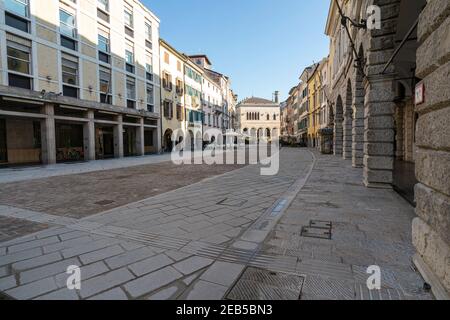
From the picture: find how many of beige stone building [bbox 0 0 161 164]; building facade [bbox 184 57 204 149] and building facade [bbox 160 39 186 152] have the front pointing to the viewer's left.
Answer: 0

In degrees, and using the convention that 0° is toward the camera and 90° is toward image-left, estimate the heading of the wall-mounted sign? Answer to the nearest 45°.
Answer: approximately 45°

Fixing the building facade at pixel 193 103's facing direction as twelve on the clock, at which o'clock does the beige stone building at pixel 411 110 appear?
The beige stone building is roughly at 1 o'clock from the building facade.

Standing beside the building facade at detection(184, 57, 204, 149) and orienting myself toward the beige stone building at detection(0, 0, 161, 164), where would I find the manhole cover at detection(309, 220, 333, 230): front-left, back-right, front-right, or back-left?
front-left

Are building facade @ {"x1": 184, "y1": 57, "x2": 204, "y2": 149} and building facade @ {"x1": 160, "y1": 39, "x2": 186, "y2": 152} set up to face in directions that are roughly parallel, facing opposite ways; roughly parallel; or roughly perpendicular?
roughly parallel

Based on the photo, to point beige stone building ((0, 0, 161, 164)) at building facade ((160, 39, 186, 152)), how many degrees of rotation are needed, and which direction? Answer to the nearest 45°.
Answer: approximately 90° to its left

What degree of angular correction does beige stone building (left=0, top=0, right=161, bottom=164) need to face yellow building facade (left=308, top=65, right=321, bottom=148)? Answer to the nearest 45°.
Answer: approximately 45° to its left

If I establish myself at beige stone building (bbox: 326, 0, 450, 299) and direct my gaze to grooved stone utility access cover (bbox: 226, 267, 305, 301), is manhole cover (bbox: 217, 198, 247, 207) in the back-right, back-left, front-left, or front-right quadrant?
front-right

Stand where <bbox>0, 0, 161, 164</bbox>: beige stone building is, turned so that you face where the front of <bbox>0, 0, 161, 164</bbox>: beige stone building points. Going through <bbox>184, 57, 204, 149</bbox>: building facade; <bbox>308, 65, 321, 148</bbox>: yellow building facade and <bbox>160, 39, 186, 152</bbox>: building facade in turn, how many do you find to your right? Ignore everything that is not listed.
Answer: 0

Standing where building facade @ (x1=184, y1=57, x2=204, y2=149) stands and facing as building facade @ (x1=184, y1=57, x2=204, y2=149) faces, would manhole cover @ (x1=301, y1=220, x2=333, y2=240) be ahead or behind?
ahead

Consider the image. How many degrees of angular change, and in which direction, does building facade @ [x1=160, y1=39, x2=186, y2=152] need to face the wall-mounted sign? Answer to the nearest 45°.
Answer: approximately 45° to its right

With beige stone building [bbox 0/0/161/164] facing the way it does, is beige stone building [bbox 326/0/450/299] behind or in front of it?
in front

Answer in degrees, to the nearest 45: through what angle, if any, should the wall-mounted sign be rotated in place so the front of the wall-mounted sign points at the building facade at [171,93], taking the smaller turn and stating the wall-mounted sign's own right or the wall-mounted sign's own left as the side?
approximately 90° to the wall-mounted sign's own right

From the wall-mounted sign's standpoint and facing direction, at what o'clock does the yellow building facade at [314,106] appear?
The yellow building facade is roughly at 4 o'clock from the wall-mounted sign.

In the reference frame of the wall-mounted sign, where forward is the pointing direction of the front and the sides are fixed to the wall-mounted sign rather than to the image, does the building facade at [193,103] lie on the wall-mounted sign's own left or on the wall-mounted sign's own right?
on the wall-mounted sign's own right

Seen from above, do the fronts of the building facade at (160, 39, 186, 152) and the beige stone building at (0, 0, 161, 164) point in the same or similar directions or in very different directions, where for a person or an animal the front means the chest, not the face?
same or similar directions

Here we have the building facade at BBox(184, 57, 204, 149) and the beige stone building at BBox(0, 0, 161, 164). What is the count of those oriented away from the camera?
0

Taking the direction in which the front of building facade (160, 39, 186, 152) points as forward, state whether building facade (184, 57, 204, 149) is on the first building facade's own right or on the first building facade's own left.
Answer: on the first building facade's own left

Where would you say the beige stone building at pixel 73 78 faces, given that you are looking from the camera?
facing the viewer and to the right of the viewer
